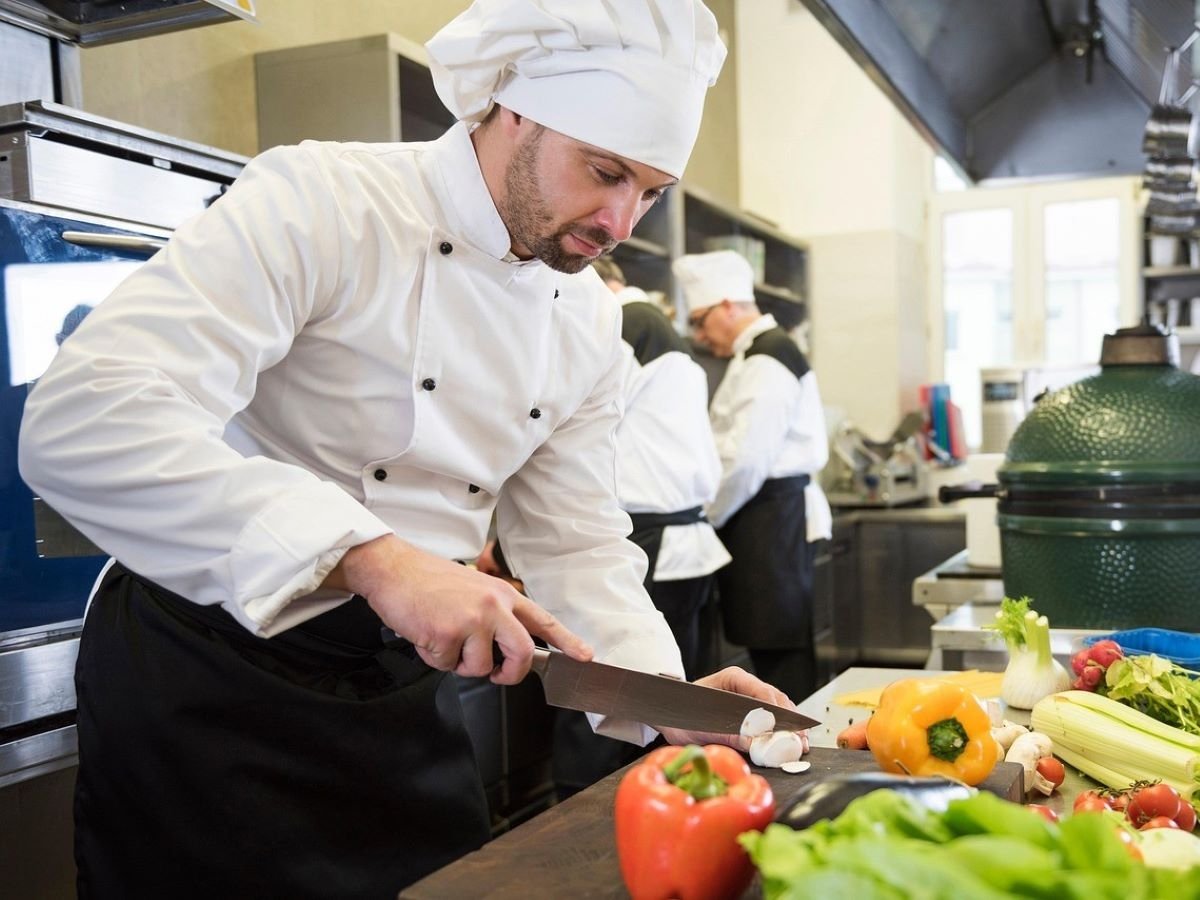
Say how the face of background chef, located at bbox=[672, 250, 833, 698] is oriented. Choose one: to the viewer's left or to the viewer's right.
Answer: to the viewer's left

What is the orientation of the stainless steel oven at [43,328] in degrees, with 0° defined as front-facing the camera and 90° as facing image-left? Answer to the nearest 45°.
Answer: approximately 315°

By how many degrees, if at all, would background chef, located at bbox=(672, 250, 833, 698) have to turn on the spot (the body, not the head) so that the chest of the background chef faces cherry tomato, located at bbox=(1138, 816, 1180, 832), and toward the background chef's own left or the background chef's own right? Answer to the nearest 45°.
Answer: approximately 90° to the background chef's own left

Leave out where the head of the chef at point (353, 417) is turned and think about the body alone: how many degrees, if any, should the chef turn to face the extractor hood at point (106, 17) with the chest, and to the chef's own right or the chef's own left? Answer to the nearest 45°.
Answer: approximately 180°

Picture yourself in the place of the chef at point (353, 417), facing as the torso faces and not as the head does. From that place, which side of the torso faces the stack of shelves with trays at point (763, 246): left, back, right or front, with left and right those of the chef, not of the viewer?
left

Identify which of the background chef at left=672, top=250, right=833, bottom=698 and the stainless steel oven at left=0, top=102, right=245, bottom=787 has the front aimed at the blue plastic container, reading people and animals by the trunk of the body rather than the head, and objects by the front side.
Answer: the stainless steel oven

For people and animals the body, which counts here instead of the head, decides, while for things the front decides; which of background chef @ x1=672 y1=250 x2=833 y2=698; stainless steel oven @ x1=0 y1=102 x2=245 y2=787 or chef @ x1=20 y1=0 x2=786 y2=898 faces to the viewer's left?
the background chef

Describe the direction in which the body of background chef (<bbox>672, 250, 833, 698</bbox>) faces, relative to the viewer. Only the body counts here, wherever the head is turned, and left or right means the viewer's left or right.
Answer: facing to the left of the viewer

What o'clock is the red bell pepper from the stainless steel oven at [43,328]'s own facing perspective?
The red bell pepper is roughly at 1 o'clock from the stainless steel oven.

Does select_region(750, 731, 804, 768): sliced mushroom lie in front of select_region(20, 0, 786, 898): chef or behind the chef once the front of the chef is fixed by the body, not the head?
in front

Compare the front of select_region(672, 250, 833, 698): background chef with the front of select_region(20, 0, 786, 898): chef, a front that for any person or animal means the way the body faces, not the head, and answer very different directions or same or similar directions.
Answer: very different directions
